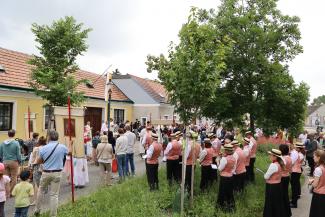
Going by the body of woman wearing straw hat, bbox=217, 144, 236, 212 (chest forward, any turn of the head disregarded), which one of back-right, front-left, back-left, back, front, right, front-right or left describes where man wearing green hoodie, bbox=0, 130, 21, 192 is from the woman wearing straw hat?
front-left

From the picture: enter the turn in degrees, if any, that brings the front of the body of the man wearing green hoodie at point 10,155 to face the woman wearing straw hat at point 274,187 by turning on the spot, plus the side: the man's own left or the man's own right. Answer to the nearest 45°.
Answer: approximately 135° to the man's own right

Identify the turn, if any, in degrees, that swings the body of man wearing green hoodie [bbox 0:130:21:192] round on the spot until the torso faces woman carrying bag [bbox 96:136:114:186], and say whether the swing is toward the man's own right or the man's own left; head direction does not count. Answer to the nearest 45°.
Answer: approximately 90° to the man's own right

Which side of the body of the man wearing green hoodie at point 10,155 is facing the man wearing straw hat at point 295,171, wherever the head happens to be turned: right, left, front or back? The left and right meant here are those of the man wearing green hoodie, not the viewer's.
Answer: right

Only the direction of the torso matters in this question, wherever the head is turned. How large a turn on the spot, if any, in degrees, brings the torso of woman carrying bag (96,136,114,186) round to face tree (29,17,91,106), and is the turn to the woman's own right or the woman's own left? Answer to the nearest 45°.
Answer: approximately 45° to the woman's own left

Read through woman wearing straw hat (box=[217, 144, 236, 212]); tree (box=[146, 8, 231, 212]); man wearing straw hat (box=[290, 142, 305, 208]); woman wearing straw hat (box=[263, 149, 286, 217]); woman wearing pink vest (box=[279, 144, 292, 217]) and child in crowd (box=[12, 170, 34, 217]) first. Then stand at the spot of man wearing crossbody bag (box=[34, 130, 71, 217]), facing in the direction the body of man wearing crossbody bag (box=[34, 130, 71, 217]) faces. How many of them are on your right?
5

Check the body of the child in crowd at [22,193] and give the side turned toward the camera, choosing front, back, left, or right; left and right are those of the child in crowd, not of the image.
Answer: back

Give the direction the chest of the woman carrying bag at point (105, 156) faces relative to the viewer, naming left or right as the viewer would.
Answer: facing away from the viewer

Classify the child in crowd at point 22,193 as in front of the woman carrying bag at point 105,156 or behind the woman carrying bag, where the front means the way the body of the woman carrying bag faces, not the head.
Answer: behind

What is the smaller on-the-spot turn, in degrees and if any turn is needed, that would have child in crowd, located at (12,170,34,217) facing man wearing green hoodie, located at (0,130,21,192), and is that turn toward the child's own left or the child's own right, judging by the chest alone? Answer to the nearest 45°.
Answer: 0° — they already face them

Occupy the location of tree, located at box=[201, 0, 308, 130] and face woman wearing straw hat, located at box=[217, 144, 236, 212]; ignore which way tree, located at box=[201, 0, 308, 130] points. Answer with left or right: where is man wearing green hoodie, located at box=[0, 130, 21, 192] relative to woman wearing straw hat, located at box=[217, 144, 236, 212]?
right

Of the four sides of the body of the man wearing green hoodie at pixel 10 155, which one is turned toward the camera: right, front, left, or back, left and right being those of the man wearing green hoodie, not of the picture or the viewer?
back
